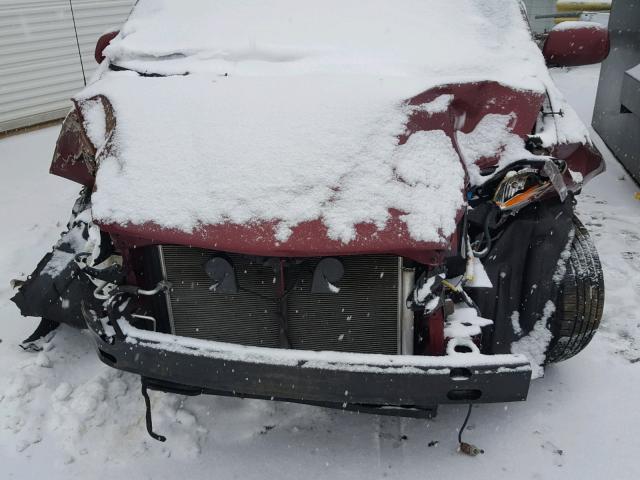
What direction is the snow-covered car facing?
toward the camera

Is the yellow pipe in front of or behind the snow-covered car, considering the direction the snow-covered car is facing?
behind
